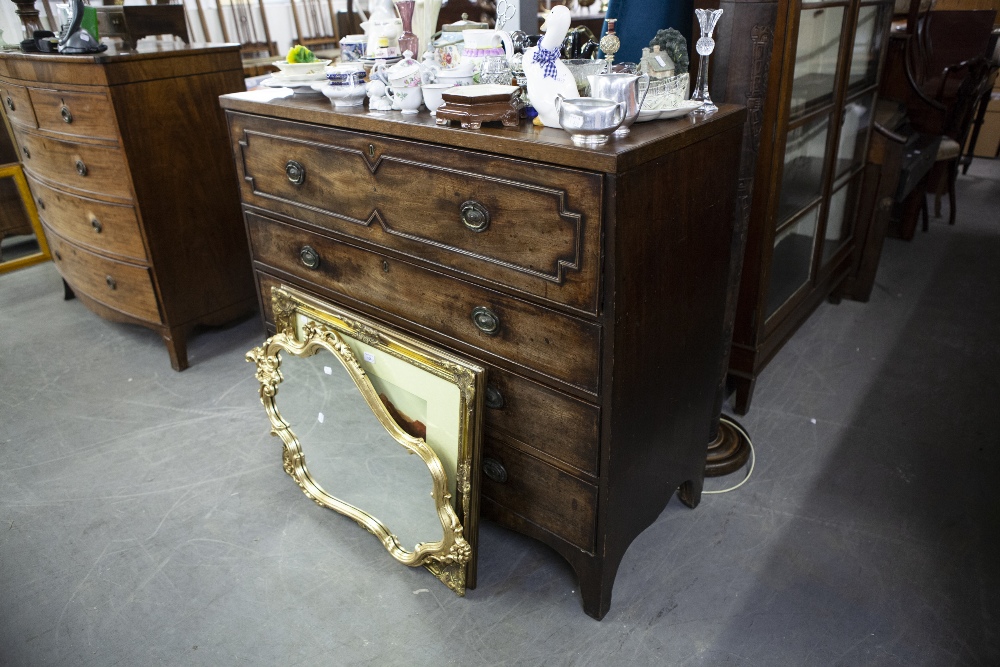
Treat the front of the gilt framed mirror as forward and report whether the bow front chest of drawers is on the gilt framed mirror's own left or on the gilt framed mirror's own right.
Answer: on the gilt framed mirror's own right

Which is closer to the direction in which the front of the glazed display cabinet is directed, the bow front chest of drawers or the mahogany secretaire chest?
the mahogany secretaire chest
